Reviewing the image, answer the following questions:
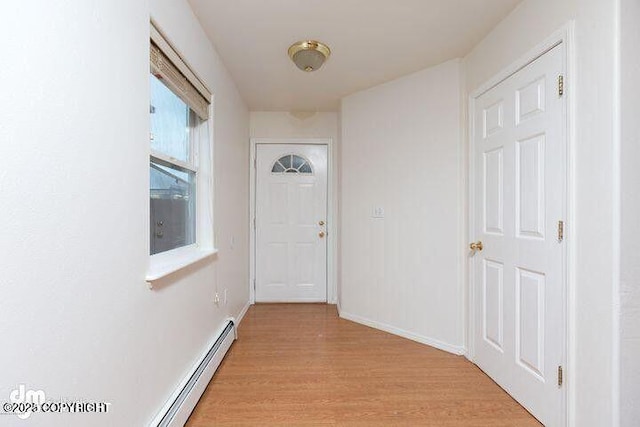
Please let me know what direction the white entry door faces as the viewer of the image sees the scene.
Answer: facing the viewer

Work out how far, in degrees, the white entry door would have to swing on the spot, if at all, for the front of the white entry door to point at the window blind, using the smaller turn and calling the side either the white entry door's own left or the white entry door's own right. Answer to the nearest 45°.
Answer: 0° — it already faces it

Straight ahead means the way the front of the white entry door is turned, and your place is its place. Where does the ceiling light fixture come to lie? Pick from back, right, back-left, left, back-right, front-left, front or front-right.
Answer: front

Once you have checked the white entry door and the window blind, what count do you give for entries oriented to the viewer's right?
1

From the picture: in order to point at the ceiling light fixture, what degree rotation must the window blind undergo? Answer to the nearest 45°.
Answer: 0° — it already faces it

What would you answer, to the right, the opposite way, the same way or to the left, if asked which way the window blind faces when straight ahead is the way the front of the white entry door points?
to the left

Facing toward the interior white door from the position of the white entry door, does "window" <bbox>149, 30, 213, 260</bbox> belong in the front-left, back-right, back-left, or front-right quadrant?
front-right

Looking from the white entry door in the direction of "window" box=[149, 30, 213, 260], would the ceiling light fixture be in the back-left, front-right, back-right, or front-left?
front-left

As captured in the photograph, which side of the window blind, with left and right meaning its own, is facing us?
right

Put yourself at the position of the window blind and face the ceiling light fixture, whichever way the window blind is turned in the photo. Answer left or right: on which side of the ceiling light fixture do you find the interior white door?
right

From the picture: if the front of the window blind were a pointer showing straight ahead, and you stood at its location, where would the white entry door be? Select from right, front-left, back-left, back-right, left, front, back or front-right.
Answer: front-left

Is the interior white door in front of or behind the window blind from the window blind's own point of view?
in front

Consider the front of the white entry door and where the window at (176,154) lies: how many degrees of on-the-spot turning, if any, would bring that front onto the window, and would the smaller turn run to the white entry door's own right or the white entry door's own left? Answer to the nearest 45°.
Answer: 0° — it already faces it
